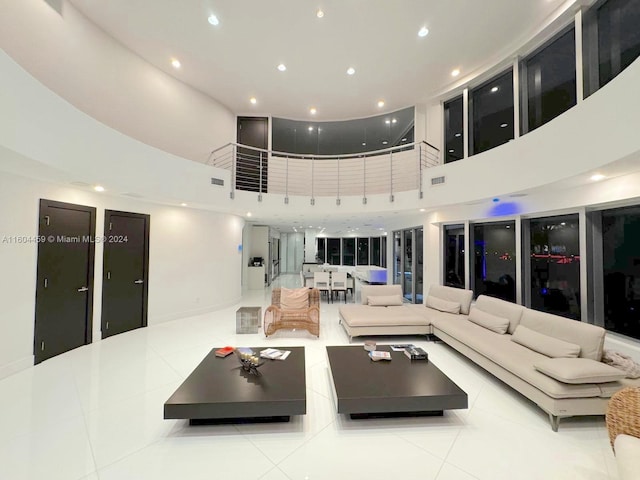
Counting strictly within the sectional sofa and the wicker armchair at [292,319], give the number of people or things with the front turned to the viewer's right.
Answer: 0

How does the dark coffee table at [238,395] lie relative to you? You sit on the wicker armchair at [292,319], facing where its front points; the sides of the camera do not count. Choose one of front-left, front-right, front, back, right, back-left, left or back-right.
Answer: front

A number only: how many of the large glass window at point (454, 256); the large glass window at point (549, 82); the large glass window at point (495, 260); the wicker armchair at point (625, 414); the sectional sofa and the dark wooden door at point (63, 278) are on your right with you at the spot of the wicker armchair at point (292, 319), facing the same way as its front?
1

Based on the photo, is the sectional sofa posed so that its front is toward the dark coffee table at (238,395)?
yes

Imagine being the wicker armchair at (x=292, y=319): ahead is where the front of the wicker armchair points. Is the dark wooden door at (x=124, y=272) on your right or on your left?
on your right

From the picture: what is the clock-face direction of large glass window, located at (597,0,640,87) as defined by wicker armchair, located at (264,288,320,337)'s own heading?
The large glass window is roughly at 10 o'clock from the wicker armchair.

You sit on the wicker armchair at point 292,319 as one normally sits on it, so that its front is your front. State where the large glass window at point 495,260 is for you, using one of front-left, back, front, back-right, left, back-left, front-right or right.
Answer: left

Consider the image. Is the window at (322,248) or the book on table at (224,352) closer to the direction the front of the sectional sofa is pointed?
the book on table

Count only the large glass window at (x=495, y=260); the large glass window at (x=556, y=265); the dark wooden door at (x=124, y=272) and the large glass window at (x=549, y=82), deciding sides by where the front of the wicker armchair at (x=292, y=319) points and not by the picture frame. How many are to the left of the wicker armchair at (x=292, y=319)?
3

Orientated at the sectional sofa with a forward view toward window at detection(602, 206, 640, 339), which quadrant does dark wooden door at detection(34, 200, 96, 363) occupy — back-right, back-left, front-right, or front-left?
back-left

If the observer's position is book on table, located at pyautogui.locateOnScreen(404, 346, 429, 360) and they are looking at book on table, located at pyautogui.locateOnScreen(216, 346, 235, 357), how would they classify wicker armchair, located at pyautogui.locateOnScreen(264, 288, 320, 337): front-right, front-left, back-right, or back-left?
front-right

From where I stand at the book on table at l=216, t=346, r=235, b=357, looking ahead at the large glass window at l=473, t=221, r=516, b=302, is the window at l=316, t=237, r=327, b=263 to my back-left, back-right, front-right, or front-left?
front-left

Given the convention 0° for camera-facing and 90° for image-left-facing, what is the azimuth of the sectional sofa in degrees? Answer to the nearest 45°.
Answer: approximately 45°

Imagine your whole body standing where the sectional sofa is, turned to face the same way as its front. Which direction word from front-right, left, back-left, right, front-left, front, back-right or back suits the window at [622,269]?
back

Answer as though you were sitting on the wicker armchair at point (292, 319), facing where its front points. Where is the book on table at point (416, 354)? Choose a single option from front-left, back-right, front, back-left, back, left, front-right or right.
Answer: front-left

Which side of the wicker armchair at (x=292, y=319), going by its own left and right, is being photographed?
front

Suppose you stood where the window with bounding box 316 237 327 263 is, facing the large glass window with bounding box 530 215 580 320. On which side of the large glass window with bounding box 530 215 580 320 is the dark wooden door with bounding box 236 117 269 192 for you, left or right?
right

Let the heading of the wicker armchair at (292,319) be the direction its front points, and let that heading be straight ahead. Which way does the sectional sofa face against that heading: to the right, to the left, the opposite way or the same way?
to the right

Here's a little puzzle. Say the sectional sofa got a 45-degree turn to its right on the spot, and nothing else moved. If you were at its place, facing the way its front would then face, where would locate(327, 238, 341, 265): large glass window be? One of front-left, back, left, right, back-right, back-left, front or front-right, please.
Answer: front-right

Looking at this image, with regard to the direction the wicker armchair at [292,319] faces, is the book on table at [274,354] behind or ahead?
ahead

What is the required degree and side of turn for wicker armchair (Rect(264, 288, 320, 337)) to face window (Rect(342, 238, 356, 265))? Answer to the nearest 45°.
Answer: approximately 180°
